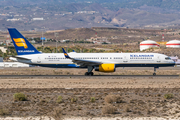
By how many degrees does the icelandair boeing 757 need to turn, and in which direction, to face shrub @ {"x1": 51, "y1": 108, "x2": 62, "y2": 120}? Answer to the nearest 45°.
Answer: approximately 90° to its right

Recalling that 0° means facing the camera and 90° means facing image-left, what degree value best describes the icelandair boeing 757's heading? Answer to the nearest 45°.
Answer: approximately 270°
